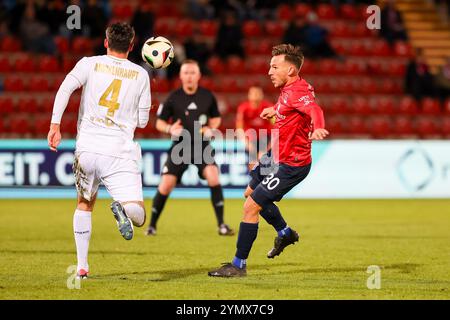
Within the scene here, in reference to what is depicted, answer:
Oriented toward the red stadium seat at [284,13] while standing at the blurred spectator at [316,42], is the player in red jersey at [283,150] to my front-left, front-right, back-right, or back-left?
back-left

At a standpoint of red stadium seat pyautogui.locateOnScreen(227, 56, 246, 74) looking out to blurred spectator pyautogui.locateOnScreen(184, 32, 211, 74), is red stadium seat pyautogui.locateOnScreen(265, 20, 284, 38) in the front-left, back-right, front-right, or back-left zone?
back-right

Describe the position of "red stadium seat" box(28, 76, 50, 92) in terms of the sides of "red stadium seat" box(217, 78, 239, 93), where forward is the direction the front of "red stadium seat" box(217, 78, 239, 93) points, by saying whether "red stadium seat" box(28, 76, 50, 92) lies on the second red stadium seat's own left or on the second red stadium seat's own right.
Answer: on the second red stadium seat's own right

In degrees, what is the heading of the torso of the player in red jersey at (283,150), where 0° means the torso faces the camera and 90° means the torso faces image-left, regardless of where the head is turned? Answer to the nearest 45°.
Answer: approximately 90°

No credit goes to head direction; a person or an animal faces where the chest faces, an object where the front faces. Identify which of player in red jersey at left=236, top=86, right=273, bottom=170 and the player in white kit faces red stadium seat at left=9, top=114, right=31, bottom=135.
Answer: the player in white kit

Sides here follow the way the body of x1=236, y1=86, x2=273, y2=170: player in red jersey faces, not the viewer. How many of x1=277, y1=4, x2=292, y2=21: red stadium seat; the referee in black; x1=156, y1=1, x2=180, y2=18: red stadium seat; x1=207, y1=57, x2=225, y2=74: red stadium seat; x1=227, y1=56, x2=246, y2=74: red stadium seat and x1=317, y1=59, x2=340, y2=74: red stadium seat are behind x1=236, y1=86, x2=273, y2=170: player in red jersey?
5

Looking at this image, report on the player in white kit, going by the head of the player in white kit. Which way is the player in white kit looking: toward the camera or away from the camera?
away from the camera

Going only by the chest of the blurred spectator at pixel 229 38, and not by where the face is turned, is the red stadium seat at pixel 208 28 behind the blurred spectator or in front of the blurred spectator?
behind

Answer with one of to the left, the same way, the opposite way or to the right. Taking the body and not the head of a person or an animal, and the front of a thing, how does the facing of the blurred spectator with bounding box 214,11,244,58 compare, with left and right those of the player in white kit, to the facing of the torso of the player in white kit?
the opposite way

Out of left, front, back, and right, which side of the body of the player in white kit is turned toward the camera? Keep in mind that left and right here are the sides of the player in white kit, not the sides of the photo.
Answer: back
